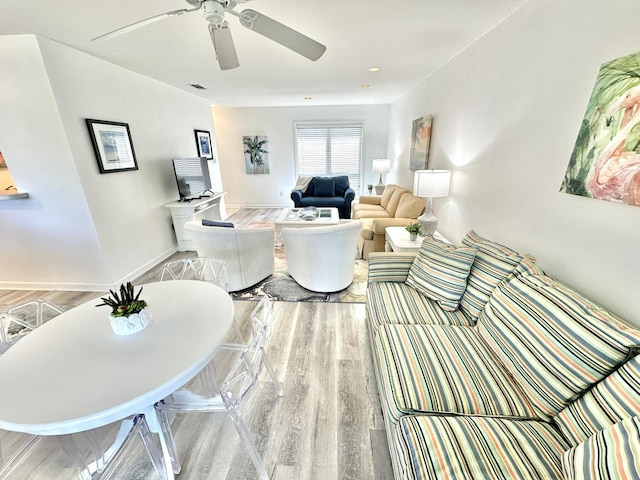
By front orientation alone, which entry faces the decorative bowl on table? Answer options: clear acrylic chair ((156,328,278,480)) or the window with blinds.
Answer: the window with blinds

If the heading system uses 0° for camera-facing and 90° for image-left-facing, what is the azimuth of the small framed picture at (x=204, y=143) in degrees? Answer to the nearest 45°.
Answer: approximately 315°

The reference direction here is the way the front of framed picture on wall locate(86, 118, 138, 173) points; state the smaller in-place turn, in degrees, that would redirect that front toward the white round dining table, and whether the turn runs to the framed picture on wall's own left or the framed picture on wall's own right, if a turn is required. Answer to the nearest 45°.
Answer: approximately 45° to the framed picture on wall's own right

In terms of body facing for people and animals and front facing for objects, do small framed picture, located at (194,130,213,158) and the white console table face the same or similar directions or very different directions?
same or similar directions

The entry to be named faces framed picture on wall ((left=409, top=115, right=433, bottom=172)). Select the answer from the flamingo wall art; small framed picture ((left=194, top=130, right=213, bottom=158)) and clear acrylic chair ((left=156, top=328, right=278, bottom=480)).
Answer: the small framed picture

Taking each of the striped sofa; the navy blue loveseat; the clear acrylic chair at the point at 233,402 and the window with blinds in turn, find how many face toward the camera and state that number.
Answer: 2

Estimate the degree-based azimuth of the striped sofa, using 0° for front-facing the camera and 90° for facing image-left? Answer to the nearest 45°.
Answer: approximately 90°

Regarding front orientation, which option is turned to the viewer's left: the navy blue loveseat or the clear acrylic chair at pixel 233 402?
the clear acrylic chair

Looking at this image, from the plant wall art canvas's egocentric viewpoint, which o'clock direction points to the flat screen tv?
The flat screen tv is roughly at 1 o'clock from the plant wall art canvas.

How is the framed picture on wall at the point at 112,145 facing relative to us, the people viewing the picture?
facing the viewer and to the right of the viewer

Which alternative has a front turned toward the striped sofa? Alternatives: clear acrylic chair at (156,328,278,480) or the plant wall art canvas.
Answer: the plant wall art canvas

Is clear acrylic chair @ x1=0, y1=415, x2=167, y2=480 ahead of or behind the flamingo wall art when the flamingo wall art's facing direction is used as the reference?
ahead

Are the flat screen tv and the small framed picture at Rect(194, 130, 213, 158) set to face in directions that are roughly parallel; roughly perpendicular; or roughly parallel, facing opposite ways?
roughly parallel

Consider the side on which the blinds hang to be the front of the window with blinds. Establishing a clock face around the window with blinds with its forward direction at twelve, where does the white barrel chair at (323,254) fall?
The white barrel chair is roughly at 12 o'clock from the window with blinds.

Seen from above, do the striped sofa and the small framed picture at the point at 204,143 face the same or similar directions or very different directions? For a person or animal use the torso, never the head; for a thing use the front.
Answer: very different directions

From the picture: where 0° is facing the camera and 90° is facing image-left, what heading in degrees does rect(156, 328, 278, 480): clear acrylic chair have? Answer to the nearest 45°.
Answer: approximately 90°

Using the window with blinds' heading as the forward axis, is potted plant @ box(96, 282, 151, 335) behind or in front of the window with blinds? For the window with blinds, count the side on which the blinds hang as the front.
in front

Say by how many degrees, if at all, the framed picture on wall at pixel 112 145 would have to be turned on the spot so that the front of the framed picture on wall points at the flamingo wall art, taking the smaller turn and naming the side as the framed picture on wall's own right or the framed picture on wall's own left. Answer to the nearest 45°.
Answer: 0° — it already faces it

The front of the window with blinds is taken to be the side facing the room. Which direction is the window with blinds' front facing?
toward the camera

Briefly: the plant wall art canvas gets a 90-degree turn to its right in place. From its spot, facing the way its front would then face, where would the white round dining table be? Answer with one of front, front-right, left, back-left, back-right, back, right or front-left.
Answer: left
